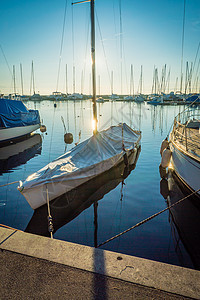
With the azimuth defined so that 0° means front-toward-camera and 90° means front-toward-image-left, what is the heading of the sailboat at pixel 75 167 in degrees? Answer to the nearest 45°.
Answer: approximately 45°

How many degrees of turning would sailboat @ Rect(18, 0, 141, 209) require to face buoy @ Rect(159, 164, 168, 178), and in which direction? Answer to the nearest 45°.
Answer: approximately 180°

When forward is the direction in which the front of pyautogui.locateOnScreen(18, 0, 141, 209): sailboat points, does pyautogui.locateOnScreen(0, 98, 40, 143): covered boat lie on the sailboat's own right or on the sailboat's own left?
on the sailboat's own right
